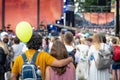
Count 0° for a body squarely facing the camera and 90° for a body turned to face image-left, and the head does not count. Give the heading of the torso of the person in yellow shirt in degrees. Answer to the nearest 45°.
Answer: approximately 180°
